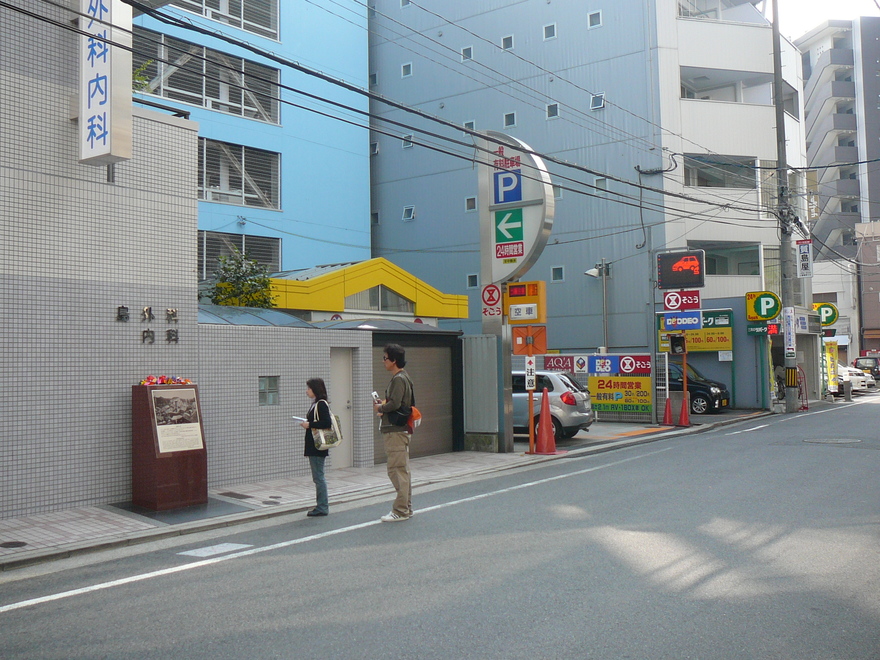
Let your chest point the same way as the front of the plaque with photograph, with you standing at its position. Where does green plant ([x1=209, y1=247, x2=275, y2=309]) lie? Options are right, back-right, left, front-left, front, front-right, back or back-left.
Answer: back-left

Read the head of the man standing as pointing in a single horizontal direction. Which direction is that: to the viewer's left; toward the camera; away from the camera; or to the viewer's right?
to the viewer's left

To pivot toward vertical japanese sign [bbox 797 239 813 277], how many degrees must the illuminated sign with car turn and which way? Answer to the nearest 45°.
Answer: approximately 135° to its left

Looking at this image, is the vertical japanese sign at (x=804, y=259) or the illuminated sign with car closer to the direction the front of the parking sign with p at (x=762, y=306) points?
the illuminated sign with car

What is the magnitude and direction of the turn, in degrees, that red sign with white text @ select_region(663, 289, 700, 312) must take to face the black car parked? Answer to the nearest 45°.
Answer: approximately 180°

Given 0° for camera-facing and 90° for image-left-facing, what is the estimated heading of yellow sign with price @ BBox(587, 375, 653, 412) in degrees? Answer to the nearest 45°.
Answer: approximately 0°

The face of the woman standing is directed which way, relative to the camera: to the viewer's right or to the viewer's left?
to the viewer's left

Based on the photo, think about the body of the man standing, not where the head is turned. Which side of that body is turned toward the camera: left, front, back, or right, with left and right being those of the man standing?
left

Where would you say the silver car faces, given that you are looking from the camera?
facing away from the viewer and to the left of the viewer

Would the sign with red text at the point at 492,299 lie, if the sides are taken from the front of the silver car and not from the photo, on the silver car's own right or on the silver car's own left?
on the silver car's own left
